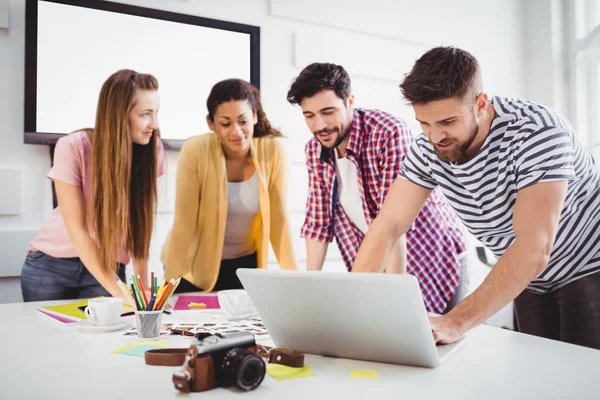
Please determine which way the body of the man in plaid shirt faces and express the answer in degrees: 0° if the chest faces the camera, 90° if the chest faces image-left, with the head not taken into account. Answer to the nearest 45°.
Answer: approximately 45°

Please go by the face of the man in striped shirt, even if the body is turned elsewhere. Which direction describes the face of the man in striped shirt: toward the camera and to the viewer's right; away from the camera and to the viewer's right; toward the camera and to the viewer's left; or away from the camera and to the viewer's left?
toward the camera and to the viewer's left

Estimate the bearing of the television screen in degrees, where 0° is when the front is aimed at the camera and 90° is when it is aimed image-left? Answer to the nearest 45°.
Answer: approximately 315°

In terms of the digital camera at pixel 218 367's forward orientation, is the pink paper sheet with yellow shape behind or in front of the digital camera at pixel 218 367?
behind

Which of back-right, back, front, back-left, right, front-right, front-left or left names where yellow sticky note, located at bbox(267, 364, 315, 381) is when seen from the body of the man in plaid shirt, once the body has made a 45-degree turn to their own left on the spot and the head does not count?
front

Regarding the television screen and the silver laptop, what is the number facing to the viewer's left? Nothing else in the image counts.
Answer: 0

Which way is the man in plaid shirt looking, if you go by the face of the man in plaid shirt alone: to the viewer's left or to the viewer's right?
to the viewer's left

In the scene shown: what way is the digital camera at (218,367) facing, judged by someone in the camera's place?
facing the viewer and to the right of the viewer

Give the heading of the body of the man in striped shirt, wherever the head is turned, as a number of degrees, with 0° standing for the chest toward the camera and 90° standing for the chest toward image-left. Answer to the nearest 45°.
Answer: approximately 45°

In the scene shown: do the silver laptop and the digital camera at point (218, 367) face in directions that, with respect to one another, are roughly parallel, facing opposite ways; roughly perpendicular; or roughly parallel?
roughly perpendicular

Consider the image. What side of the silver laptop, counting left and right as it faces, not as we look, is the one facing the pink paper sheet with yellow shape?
left

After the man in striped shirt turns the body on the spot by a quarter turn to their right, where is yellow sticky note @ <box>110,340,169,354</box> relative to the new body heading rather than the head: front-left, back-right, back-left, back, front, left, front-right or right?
left
